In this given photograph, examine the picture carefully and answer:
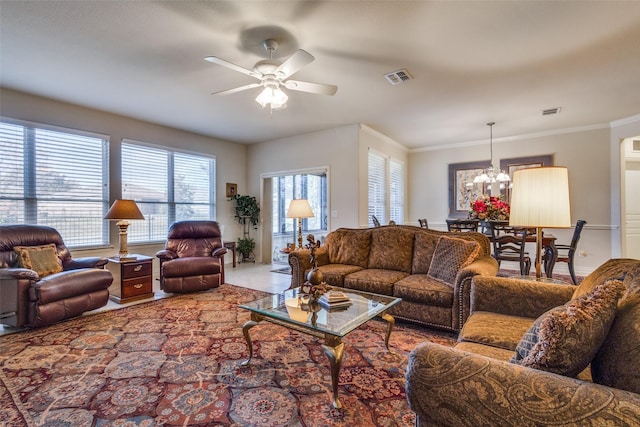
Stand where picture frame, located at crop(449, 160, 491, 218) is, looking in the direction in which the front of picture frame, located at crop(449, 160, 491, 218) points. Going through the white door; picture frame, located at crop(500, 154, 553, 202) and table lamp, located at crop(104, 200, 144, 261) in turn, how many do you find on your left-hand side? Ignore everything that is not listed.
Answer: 2

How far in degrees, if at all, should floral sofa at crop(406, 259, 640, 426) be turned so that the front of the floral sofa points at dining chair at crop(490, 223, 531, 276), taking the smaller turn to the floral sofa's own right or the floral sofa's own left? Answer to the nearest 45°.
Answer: approximately 90° to the floral sofa's own right

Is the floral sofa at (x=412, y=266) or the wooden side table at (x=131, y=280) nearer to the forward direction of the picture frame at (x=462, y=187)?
the floral sofa

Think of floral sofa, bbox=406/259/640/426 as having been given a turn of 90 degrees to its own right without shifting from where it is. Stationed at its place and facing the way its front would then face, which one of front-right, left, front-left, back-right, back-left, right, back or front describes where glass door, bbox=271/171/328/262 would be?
front-left

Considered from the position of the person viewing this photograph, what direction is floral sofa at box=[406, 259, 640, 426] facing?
facing to the left of the viewer

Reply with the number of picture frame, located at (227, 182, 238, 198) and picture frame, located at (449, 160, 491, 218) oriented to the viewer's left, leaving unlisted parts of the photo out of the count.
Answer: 0

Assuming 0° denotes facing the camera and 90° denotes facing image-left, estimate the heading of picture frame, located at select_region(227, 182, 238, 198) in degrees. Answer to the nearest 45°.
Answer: approximately 315°

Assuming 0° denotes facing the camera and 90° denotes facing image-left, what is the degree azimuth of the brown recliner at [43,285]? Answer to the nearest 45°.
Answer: approximately 315°

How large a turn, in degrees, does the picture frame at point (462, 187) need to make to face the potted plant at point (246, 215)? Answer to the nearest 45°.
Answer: approximately 45° to its right

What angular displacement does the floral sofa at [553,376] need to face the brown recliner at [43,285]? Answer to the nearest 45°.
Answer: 0° — it already faces it

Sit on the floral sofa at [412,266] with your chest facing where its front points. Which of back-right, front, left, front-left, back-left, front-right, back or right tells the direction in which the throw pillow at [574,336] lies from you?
front-left

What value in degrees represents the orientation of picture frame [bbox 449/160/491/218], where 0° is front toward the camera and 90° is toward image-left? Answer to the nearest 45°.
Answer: approximately 0°

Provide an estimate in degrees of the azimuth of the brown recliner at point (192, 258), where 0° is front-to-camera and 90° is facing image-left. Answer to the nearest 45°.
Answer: approximately 0°
